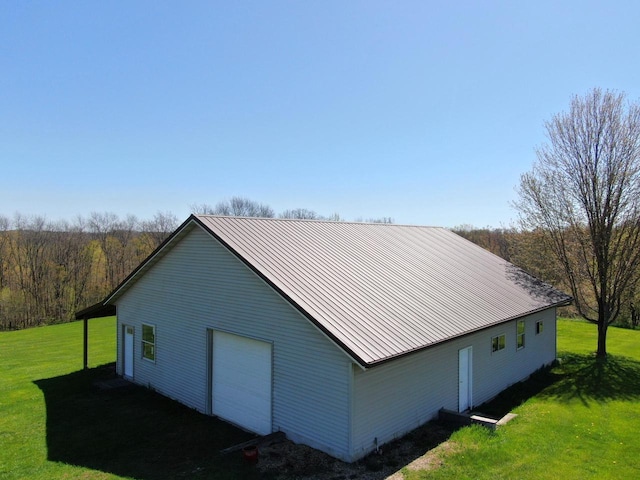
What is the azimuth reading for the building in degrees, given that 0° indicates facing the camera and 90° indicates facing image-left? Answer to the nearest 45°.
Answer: approximately 45°

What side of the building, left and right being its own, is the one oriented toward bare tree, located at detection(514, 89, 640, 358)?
back
